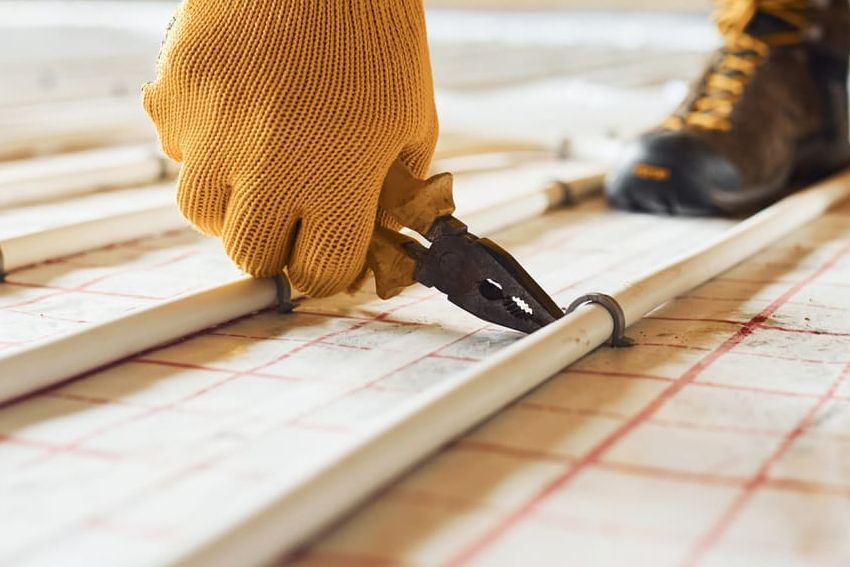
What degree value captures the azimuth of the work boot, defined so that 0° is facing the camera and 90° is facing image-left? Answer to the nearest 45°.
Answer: approximately 45°

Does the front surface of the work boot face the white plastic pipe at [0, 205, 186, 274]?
yes

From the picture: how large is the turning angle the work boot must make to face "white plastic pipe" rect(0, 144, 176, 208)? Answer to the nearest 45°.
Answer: approximately 45° to its right

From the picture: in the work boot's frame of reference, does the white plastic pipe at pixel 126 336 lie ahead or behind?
ahead

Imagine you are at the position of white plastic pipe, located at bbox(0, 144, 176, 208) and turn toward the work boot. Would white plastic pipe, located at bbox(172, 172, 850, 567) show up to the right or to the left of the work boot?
right

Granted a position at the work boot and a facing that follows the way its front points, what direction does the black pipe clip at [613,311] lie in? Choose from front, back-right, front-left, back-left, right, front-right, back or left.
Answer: front-left

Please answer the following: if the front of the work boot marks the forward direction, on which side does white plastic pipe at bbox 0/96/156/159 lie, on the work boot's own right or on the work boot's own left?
on the work boot's own right

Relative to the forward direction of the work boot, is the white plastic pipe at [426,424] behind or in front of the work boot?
in front
